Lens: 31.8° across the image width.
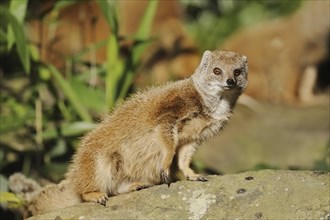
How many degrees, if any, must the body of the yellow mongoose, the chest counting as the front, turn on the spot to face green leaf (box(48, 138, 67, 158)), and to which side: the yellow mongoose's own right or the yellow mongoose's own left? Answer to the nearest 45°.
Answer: approximately 135° to the yellow mongoose's own left

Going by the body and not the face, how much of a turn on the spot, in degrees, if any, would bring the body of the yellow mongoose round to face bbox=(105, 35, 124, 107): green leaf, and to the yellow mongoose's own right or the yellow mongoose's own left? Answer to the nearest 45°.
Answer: approximately 90° to the yellow mongoose's own left

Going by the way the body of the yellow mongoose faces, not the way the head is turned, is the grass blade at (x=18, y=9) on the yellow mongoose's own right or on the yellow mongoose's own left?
on the yellow mongoose's own left

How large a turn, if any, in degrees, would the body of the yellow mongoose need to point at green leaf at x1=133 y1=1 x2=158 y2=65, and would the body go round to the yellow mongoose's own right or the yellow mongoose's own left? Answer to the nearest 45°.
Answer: approximately 90° to the yellow mongoose's own left

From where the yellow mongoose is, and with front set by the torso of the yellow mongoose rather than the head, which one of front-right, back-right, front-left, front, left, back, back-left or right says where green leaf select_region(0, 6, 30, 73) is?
back-left

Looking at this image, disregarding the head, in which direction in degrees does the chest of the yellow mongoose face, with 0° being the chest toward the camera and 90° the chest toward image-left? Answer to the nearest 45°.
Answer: approximately 270°
